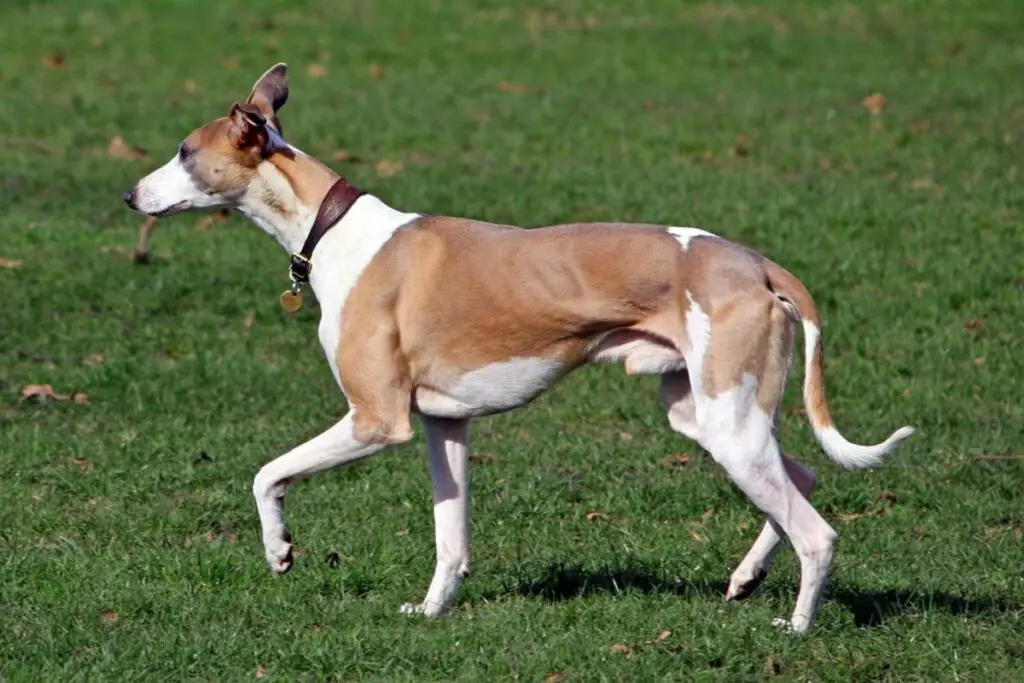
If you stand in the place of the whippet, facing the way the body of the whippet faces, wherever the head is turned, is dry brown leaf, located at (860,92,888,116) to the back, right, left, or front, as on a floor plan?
right

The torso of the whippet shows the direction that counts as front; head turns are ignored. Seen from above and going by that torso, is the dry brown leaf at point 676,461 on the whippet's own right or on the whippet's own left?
on the whippet's own right

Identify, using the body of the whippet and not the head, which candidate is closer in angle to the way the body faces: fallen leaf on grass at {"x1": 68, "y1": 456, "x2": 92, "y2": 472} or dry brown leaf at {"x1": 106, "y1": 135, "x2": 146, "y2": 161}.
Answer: the fallen leaf on grass

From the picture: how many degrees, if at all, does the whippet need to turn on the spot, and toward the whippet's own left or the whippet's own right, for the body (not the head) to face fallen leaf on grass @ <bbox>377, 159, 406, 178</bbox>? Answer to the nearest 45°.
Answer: approximately 90° to the whippet's own right

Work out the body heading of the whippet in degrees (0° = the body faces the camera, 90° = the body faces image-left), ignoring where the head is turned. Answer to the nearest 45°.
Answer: approximately 90°

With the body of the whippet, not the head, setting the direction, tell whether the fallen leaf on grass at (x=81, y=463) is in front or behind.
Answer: in front

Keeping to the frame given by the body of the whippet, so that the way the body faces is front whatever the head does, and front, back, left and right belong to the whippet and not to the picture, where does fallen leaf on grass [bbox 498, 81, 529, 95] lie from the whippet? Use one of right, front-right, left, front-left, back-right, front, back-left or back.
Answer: right

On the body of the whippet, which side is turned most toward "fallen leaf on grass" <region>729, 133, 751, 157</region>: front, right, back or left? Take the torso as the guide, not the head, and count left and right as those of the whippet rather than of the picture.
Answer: right
